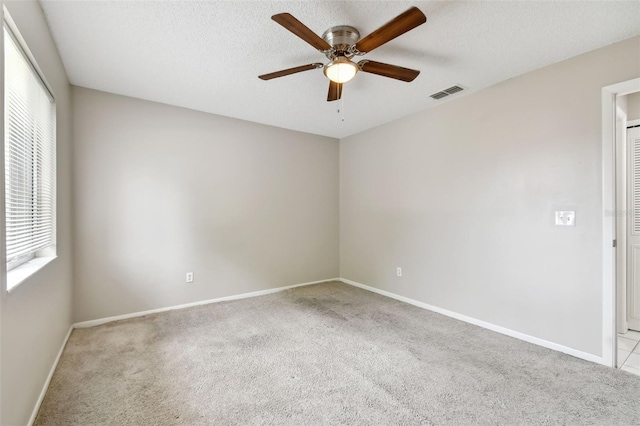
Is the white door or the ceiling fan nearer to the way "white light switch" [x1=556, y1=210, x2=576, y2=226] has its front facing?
the ceiling fan

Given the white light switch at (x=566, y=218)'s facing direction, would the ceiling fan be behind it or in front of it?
in front

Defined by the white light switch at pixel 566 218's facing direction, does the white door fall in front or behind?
behind
